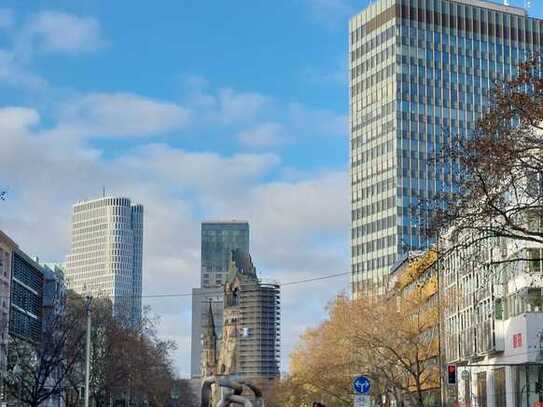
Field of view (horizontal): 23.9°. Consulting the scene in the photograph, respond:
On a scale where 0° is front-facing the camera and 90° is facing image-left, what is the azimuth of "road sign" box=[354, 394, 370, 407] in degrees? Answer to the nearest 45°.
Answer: approximately 0°

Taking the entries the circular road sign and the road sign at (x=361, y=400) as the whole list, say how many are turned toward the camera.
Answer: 2

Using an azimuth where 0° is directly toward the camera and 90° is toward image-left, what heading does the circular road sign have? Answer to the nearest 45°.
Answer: approximately 0°
